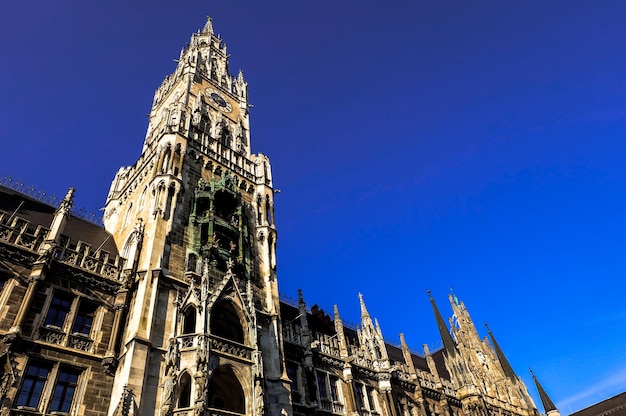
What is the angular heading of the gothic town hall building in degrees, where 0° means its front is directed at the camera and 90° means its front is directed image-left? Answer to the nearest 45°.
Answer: approximately 315°
